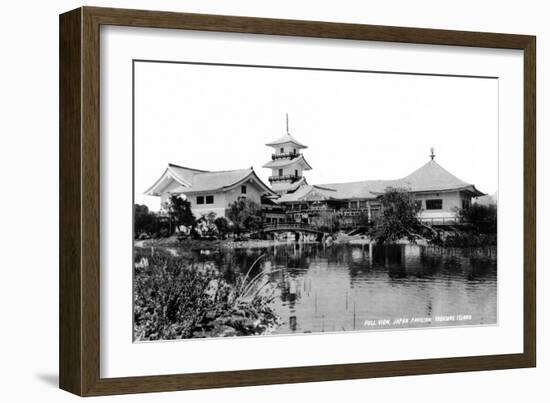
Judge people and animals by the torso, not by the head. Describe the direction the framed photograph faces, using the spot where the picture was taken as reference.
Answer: facing the viewer and to the right of the viewer
